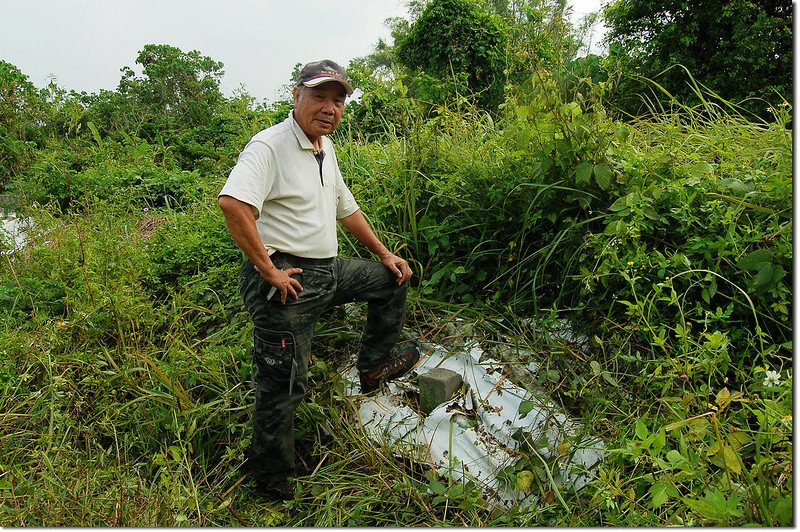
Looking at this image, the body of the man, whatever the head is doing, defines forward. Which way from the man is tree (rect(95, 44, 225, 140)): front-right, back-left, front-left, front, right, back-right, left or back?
back-left

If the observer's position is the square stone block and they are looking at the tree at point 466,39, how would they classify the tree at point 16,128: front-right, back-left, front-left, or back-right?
front-left

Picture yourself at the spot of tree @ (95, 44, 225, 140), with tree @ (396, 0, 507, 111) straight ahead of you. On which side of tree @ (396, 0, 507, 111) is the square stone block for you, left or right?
right

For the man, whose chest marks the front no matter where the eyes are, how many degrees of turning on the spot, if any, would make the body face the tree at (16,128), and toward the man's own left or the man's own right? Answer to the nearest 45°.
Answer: approximately 180°

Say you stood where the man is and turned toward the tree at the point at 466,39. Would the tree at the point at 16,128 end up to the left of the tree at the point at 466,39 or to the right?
left

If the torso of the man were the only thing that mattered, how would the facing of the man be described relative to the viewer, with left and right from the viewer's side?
facing the viewer and to the right of the viewer

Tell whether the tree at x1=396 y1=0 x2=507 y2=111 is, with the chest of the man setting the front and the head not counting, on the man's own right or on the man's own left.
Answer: on the man's own left
